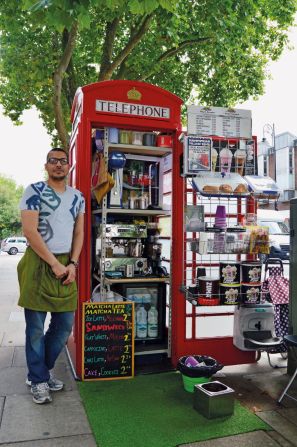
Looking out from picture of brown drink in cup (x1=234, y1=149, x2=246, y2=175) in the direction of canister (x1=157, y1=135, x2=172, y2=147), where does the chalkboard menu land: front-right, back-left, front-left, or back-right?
front-left

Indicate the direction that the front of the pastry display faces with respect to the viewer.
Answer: facing the viewer

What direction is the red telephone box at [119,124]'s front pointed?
toward the camera

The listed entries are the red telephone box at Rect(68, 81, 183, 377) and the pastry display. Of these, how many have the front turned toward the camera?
2

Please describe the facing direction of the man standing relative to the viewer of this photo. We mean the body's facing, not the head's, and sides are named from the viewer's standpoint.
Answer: facing the viewer and to the right of the viewer

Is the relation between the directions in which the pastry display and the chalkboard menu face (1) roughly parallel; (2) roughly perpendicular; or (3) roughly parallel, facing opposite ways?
roughly parallel

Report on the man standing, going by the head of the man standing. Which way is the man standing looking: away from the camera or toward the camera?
toward the camera

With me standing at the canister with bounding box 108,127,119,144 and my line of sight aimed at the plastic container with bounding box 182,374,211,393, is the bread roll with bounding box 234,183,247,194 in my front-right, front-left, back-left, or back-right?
front-left

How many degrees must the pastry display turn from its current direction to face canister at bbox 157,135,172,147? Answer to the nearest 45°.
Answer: approximately 135° to its right

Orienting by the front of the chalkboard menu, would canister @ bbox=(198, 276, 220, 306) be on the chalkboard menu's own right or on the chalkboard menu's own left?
on the chalkboard menu's own left

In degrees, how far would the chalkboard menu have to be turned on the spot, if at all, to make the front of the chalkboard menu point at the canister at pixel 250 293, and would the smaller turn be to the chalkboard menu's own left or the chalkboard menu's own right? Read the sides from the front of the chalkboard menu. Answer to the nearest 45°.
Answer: approximately 90° to the chalkboard menu's own left

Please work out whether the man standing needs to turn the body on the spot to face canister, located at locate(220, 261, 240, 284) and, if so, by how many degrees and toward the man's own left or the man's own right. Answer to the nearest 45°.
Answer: approximately 45° to the man's own left
